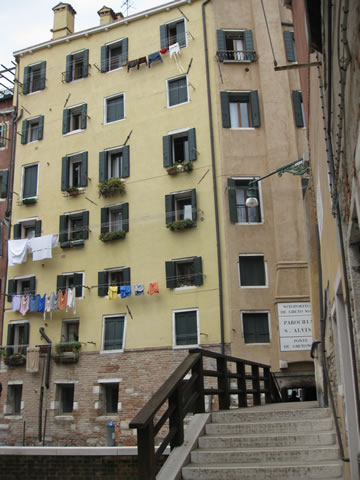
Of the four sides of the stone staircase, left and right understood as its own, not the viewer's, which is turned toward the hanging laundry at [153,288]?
back

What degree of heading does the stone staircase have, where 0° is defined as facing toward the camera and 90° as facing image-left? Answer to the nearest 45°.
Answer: approximately 0°

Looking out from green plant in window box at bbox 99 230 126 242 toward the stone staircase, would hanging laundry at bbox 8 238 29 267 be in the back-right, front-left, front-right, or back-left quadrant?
back-right

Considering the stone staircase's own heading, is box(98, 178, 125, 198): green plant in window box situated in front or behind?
behind

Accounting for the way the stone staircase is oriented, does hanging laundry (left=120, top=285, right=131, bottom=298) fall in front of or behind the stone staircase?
behind

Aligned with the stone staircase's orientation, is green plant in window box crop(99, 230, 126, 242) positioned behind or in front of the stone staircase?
behind

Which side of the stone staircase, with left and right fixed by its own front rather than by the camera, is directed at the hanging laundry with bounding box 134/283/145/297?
back
